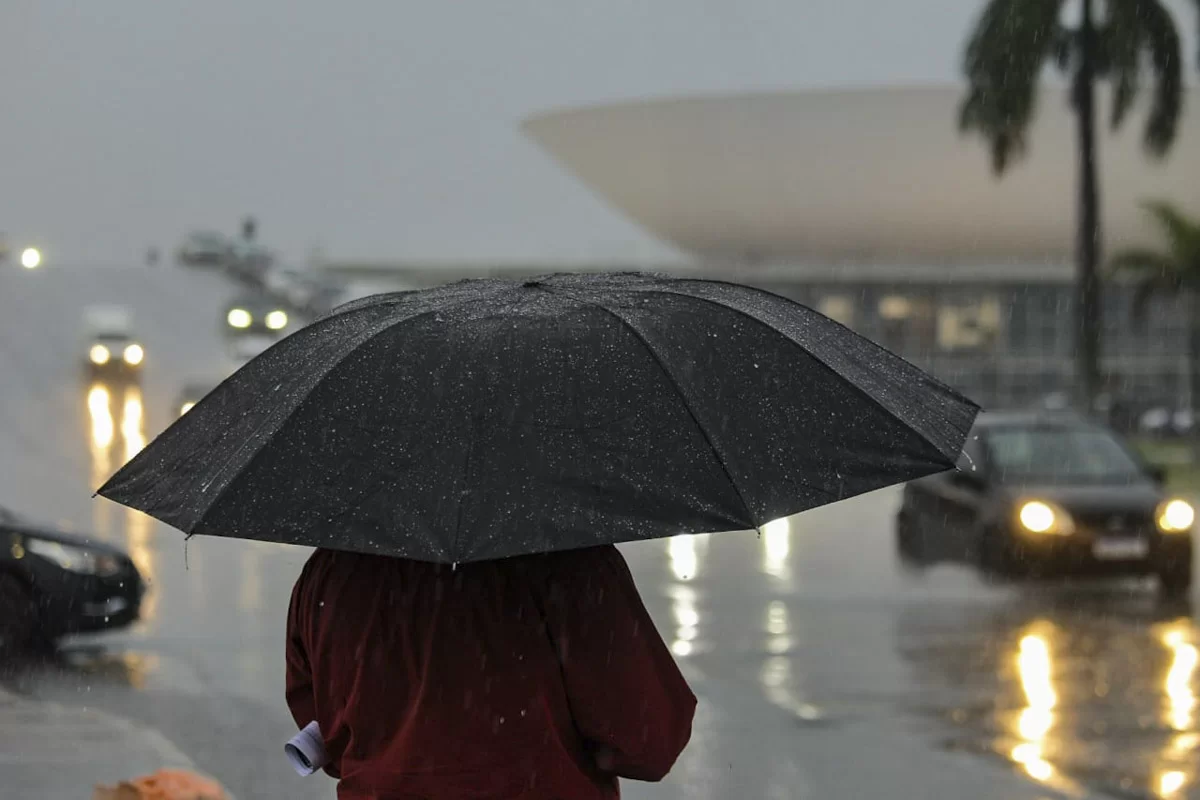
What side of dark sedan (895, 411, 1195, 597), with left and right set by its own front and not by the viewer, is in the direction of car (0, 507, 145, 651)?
right

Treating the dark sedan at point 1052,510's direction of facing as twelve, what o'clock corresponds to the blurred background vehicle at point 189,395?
The blurred background vehicle is roughly at 6 o'clock from the dark sedan.

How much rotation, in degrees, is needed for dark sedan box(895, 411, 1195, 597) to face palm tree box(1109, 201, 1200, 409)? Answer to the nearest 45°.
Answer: approximately 135° to its left

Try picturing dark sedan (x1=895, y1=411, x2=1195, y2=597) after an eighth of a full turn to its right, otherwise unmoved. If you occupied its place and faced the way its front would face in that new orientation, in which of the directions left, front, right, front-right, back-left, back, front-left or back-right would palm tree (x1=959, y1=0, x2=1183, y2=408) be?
back

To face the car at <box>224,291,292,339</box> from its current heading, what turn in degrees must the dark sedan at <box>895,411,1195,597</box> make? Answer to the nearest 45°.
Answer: approximately 180°

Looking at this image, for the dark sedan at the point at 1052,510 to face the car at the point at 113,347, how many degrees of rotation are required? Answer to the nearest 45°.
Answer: approximately 180°

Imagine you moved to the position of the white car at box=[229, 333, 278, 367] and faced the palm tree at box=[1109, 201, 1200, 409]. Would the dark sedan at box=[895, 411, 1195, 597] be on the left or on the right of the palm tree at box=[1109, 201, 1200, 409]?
right

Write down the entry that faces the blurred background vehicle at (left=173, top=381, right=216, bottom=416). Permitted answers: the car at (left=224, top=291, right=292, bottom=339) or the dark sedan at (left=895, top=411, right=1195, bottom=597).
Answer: the car

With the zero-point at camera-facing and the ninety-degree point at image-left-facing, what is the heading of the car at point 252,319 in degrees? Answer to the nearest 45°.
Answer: approximately 0°

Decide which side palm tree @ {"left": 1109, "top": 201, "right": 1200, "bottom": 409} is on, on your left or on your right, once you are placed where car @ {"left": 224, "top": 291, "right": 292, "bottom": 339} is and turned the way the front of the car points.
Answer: on your left

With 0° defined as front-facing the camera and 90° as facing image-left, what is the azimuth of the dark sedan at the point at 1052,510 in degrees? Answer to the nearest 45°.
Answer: approximately 315°
